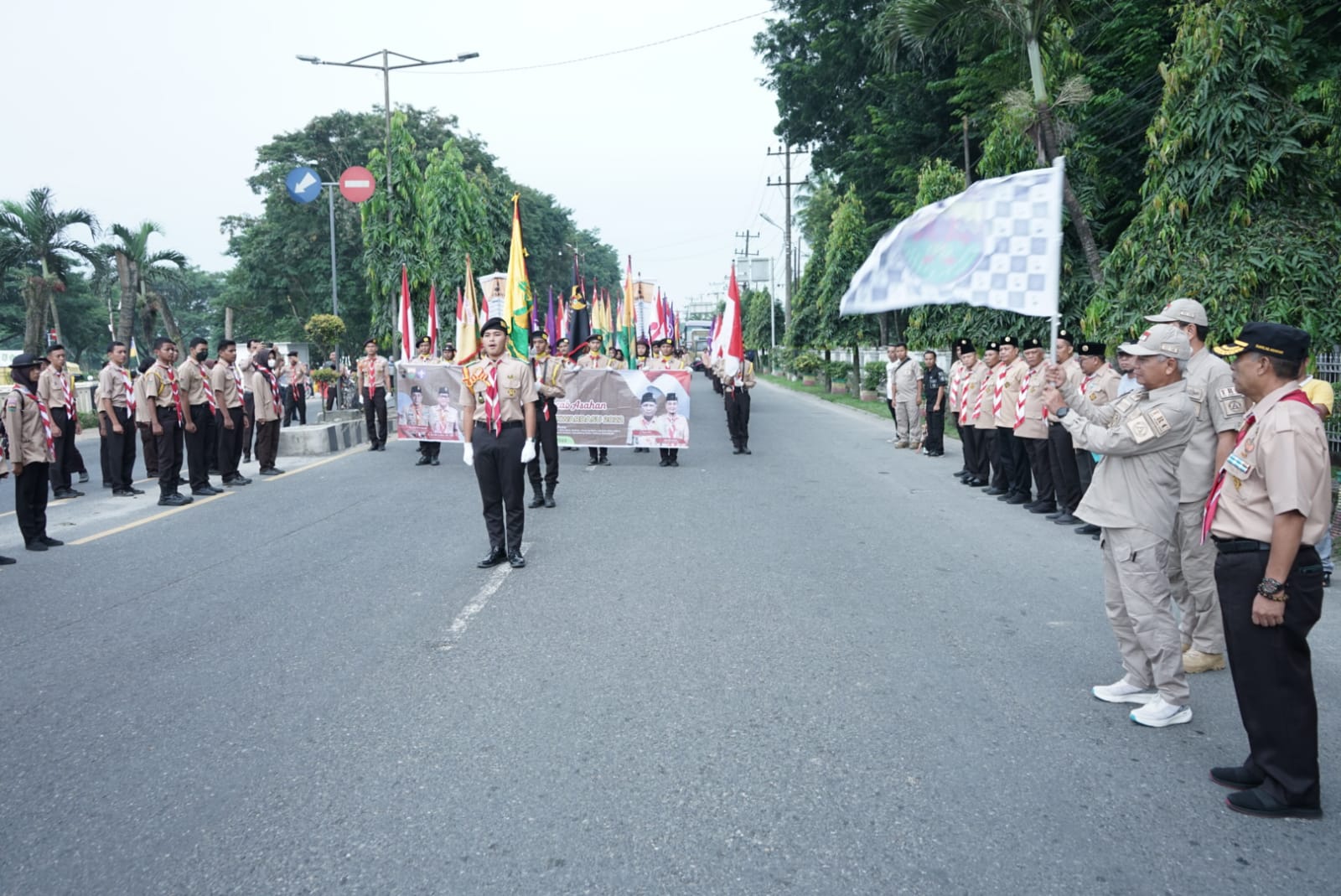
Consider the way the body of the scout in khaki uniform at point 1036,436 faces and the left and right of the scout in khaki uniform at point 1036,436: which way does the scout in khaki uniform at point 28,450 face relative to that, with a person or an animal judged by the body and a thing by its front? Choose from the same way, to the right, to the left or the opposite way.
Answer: the opposite way

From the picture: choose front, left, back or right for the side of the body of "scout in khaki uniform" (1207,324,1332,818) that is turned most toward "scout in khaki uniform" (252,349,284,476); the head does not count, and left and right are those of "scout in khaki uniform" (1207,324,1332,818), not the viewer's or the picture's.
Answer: front

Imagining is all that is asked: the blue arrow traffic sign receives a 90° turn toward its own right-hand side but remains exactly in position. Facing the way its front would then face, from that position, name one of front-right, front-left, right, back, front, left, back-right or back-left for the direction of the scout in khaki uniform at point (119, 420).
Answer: left

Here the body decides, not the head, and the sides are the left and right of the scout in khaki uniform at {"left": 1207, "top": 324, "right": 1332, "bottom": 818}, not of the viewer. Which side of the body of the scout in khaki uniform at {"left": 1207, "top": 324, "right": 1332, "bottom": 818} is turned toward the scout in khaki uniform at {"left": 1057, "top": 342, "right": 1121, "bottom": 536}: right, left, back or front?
right

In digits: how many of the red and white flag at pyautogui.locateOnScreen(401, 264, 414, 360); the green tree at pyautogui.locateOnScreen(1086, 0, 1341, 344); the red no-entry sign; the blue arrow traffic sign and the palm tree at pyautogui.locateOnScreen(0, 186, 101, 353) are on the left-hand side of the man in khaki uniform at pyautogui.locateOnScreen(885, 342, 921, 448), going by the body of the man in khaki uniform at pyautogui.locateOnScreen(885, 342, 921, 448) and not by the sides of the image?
1

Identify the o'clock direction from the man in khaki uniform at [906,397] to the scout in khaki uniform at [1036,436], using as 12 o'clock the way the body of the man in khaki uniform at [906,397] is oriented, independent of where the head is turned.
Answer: the scout in khaki uniform at [1036,436] is roughly at 10 o'clock from the man in khaki uniform at [906,397].

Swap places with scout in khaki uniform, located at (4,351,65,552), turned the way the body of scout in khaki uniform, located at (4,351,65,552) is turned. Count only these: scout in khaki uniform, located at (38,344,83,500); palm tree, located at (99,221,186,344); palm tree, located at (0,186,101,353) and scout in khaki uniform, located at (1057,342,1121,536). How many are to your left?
3

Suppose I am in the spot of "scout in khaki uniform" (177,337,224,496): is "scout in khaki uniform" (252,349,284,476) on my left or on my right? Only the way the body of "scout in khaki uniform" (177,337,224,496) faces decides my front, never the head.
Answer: on my left

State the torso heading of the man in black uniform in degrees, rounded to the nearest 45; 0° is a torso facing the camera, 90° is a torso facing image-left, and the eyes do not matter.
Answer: approximately 45°

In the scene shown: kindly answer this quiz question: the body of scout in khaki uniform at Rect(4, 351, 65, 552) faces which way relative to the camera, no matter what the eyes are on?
to the viewer's right

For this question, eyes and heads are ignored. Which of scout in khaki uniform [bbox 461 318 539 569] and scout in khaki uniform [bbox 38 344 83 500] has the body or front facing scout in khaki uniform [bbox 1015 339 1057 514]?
scout in khaki uniform [bbox 38 344 83 500]

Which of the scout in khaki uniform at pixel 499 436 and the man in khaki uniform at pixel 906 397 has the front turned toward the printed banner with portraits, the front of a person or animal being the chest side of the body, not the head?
the man in khaki uniform at pixel 906 397

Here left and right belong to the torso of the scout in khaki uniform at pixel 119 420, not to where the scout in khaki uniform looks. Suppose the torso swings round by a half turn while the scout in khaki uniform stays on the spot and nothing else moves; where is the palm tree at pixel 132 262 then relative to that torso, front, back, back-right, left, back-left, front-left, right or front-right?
front-right

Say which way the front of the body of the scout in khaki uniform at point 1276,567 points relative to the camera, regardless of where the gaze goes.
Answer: to the viewer's left

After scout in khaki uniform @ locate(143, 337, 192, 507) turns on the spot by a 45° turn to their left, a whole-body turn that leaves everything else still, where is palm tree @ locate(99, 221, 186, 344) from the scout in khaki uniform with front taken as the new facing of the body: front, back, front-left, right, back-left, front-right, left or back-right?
left

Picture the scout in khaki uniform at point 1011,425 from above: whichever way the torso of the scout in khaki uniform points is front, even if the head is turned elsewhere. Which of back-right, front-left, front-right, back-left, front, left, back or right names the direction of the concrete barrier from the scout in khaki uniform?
front-right

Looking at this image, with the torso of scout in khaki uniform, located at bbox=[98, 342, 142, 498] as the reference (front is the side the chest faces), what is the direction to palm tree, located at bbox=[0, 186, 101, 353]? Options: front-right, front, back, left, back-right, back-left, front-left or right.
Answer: back-left

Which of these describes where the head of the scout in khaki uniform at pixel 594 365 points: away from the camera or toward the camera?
toward the camera

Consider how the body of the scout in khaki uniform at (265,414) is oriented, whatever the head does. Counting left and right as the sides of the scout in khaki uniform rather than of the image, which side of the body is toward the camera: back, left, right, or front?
right

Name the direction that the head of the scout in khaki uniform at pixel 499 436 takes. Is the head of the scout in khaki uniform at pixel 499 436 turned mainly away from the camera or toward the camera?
toward the camera

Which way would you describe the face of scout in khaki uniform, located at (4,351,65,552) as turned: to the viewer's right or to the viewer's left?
to the viewer's right
